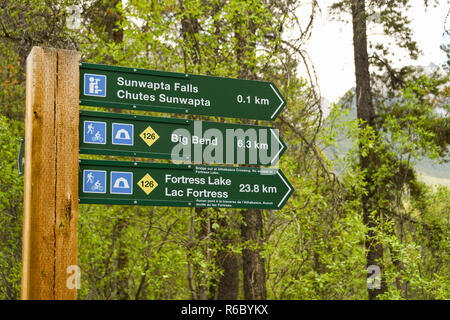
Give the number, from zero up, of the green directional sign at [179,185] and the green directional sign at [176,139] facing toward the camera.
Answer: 2

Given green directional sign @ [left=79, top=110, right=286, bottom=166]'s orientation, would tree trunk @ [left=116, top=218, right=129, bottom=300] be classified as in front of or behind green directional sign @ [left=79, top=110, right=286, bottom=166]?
behind

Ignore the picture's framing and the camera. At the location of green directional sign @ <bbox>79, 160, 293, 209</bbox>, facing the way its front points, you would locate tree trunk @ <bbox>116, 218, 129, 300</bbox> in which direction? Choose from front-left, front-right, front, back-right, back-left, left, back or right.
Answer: back

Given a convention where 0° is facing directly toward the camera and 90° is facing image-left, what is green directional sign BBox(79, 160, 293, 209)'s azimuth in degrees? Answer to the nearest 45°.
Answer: approximately 0°
